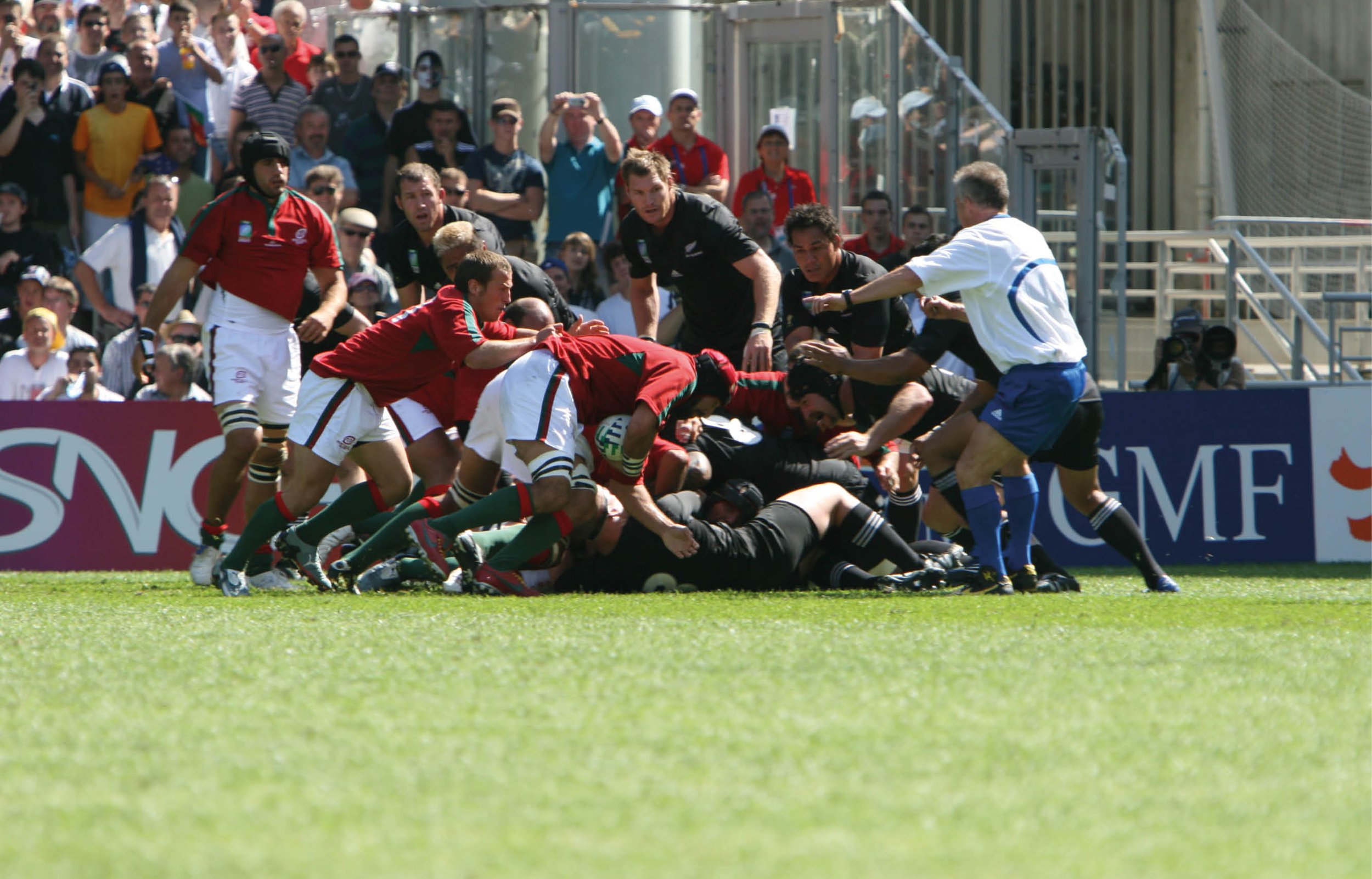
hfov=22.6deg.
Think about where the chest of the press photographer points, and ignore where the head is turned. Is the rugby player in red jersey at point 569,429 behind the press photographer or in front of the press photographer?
in front

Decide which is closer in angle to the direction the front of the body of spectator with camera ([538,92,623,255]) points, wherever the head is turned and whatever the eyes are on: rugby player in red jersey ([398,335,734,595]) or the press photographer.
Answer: the rugby player in red jersey

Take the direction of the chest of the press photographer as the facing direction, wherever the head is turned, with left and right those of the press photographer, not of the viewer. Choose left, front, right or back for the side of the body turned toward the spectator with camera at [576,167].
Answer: right

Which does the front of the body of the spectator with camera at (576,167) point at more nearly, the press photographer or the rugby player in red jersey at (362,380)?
the rugby player in red jersey

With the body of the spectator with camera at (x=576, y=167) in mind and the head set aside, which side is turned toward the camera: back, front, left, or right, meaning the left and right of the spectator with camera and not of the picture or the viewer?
front

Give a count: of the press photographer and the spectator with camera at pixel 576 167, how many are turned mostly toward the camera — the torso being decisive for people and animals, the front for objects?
2

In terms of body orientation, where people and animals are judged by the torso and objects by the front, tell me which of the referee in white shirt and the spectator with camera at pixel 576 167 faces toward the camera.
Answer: the spectator with camera

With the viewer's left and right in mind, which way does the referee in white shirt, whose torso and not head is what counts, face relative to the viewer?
facing away from the viewer and to the left of the viewer

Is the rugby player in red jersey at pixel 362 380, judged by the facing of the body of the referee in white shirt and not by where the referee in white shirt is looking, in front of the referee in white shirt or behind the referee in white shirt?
in front

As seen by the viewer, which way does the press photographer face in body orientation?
toward the camera

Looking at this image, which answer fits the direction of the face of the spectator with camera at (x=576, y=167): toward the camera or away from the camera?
toward the camera
